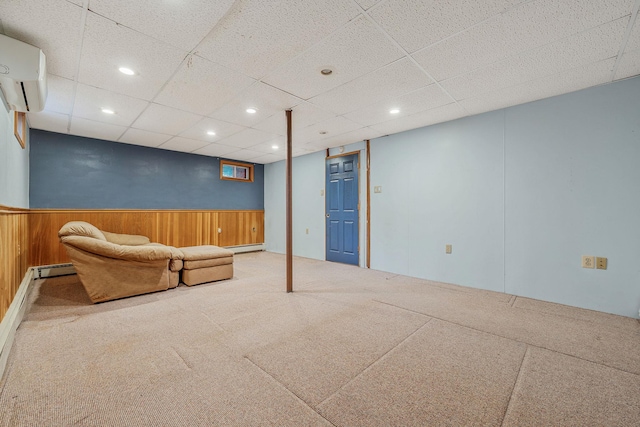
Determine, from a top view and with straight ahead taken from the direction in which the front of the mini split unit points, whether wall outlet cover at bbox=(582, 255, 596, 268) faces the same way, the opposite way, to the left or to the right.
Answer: the opposite way

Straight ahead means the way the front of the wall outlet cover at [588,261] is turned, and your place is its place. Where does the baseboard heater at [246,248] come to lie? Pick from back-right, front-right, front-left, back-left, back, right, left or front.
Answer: right

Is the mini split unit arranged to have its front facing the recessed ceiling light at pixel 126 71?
yes

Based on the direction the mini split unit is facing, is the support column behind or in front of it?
in front

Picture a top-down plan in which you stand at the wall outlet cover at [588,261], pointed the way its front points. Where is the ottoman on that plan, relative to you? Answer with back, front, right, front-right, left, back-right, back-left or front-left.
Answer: front-right

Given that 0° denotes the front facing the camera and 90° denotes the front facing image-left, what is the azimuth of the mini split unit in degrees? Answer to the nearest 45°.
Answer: approximately 270°

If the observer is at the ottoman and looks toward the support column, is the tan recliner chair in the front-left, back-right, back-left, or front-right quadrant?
back-right

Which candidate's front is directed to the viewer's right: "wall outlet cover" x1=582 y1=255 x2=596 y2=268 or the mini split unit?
the mini split unit

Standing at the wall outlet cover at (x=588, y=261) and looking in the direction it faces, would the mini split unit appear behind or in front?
in front

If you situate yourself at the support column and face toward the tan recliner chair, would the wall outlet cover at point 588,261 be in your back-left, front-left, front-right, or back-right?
back-left

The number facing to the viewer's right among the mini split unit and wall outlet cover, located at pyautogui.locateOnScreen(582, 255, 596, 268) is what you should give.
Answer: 1

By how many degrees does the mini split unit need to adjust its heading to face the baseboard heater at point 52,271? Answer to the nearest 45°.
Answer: approximately 90° to its left

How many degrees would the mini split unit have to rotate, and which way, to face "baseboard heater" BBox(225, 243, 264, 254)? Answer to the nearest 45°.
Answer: approximately 45° to its left
